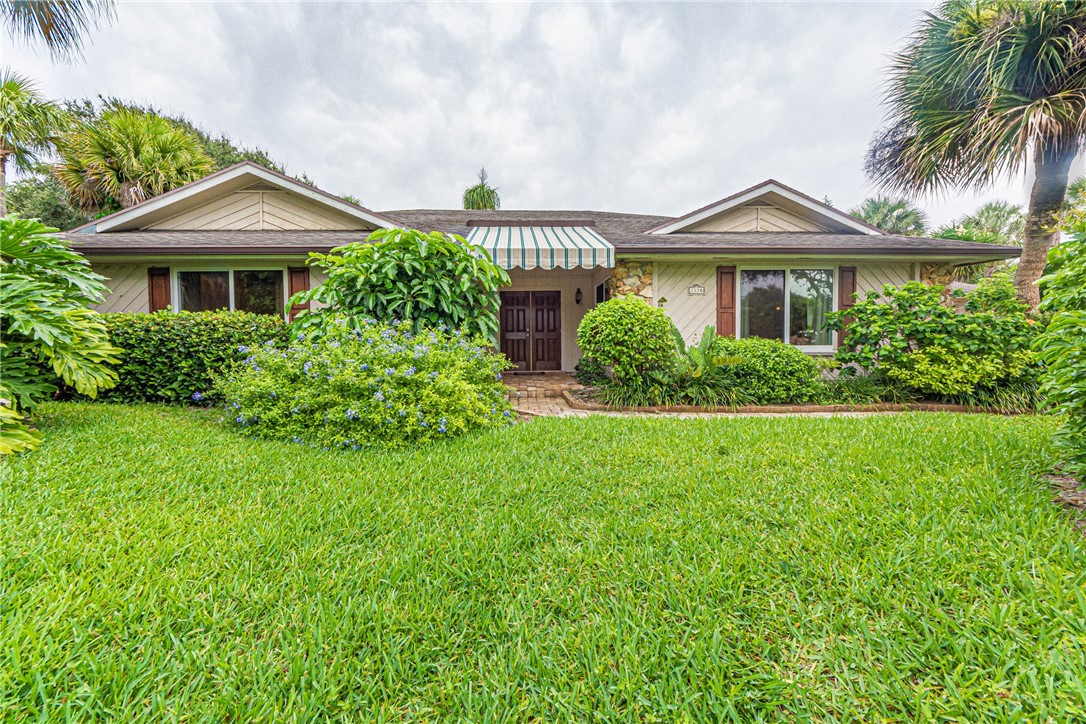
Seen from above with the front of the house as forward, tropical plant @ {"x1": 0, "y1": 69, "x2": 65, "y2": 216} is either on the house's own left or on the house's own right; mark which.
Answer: on the house's own right

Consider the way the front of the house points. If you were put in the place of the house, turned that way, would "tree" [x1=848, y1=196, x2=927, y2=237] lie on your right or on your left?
on your left

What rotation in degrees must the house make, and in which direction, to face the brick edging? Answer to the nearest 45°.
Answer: approximately 45° to its left

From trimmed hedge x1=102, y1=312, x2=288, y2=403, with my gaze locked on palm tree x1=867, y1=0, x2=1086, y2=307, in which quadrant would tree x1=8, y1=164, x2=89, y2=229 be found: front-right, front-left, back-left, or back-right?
back-left

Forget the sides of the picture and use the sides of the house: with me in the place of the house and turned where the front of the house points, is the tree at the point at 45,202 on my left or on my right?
on my right

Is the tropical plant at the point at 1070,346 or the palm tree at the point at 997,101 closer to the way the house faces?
the tropical plant

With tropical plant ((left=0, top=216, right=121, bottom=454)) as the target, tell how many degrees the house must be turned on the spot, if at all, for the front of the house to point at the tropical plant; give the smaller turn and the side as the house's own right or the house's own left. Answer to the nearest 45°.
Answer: approximately 45° to the house's own right

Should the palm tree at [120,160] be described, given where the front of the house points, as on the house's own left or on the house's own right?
on the house's own right

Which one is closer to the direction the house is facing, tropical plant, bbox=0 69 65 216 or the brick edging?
the brick edging

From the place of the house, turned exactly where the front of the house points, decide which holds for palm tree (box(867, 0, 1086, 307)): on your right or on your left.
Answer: on your left

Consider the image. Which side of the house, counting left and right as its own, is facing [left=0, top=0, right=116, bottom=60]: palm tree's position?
right
